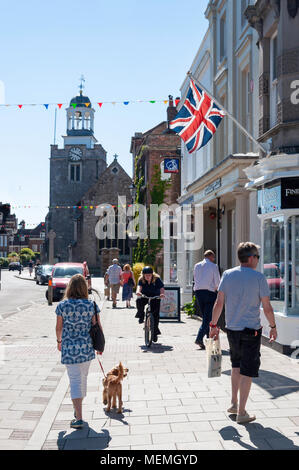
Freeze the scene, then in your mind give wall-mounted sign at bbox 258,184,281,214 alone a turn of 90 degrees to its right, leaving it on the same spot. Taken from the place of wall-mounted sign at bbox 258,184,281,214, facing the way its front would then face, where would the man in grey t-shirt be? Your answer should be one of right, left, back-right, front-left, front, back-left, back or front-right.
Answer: back-left

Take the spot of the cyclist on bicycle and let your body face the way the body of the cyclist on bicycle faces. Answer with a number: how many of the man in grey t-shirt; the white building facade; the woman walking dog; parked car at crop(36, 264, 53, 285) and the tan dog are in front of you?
3

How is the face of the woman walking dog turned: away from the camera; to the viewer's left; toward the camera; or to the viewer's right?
away from the camera

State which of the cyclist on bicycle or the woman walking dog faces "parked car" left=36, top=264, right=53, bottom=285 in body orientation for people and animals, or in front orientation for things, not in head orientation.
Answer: the woman walking dog

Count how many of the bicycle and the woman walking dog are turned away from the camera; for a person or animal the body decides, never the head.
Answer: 1

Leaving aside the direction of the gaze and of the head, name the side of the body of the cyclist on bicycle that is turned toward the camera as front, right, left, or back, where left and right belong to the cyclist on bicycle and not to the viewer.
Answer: front

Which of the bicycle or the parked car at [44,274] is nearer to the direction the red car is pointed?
the bicycle

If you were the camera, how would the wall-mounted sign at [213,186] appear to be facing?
facing the viewer and to the left of the viewer

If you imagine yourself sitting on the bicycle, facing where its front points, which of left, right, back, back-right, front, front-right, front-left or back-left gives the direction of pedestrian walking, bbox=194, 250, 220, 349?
left

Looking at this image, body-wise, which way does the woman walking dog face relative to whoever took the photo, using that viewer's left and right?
facing away from the viewer

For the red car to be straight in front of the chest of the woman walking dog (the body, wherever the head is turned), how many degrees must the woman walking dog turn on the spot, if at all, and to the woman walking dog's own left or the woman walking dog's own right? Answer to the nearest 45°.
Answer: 0° — they already face it

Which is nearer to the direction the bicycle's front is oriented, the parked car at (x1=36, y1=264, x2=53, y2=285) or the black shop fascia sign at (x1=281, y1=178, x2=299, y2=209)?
the black shop fascia sign

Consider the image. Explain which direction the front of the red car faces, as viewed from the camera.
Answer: facing the viewer

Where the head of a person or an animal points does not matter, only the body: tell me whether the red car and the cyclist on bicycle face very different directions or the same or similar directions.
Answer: same or similar directions

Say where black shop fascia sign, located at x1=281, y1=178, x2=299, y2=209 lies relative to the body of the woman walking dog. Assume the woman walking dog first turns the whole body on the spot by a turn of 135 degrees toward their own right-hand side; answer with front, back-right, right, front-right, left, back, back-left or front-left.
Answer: left

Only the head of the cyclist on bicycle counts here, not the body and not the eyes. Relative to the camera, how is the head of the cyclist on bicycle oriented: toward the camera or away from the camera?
toward the camera

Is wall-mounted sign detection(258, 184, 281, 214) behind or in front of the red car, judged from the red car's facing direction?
in front

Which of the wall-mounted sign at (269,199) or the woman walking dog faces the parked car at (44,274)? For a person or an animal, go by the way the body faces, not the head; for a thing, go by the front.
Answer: the woman walking dog
